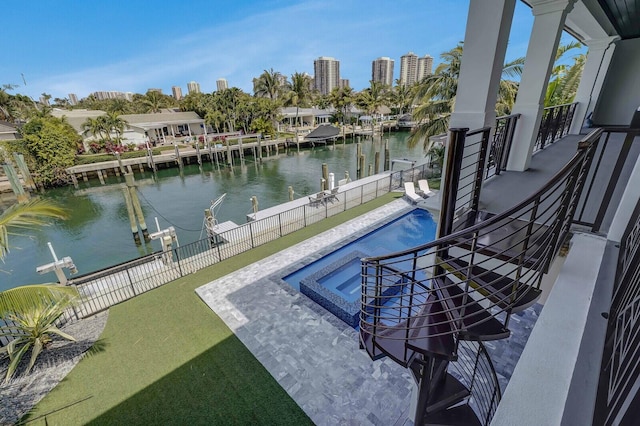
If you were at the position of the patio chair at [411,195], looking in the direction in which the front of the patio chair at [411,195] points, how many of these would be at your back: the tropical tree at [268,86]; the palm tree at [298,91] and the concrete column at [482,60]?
2

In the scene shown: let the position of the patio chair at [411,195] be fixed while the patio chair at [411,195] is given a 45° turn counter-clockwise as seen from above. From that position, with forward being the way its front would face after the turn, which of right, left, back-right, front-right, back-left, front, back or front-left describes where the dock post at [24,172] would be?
back

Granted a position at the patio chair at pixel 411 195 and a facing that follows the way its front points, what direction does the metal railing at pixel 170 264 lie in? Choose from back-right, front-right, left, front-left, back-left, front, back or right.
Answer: right

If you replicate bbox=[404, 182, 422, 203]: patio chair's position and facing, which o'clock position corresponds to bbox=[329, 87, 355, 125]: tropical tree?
The tropical tree is roughly at 7 o'clock from the patio chair.

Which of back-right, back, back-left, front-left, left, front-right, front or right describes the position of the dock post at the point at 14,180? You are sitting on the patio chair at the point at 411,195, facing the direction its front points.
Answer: back-right

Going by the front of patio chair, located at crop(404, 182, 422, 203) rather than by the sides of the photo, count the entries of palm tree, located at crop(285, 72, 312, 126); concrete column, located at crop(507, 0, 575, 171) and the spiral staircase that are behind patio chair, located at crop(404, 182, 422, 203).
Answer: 1

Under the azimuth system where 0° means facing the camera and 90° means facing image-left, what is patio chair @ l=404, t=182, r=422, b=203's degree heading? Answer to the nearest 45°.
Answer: approximately 315°

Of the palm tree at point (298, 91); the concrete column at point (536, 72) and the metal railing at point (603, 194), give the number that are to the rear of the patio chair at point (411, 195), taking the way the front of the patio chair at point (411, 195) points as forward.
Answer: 1

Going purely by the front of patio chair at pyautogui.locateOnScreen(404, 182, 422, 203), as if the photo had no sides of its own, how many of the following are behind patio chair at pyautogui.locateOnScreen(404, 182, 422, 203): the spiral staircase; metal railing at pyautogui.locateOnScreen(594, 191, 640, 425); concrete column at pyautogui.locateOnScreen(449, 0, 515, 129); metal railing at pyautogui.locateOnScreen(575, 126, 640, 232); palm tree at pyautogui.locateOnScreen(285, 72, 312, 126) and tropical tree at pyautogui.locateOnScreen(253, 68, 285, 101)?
2

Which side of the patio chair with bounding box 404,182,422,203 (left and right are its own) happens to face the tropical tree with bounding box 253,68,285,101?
back

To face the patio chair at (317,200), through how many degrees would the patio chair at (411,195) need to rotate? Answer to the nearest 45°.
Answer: approximately 135° to its right

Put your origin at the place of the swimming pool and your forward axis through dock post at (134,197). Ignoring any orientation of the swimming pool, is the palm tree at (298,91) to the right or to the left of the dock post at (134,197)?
right

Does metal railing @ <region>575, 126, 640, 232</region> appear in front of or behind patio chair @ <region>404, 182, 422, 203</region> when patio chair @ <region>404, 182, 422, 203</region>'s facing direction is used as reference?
in front

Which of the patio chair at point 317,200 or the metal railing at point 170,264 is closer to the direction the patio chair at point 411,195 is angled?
the metal railing
